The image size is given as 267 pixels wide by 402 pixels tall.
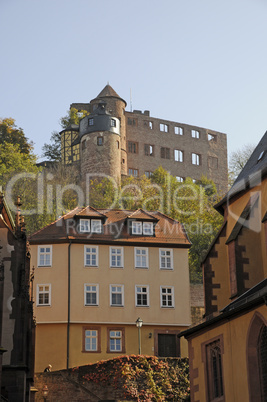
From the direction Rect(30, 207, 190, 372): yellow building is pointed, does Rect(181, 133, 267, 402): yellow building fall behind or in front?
in front

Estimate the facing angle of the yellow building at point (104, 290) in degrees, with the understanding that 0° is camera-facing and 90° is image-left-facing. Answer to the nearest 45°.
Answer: approximately 0°
